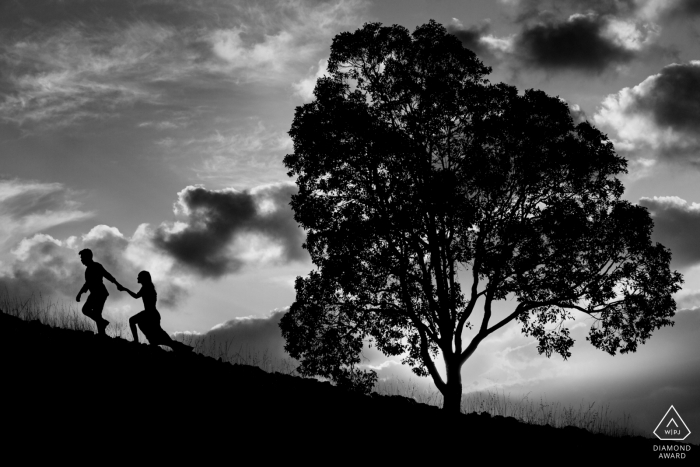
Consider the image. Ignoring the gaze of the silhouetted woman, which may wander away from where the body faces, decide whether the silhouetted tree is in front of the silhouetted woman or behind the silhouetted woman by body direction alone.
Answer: behind

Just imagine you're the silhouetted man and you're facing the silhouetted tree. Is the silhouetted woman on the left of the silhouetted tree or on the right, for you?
right

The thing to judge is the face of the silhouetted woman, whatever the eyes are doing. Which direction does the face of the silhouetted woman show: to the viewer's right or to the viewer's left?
to the viewer's left

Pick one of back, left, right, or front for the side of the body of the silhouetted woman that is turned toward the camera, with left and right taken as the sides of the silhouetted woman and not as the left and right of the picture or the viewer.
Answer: left

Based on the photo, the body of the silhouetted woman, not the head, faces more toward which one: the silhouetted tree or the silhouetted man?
the silhouetted man

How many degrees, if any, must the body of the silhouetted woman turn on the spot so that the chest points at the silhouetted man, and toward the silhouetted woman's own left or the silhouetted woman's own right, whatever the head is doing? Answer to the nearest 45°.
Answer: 0° — they already face them
